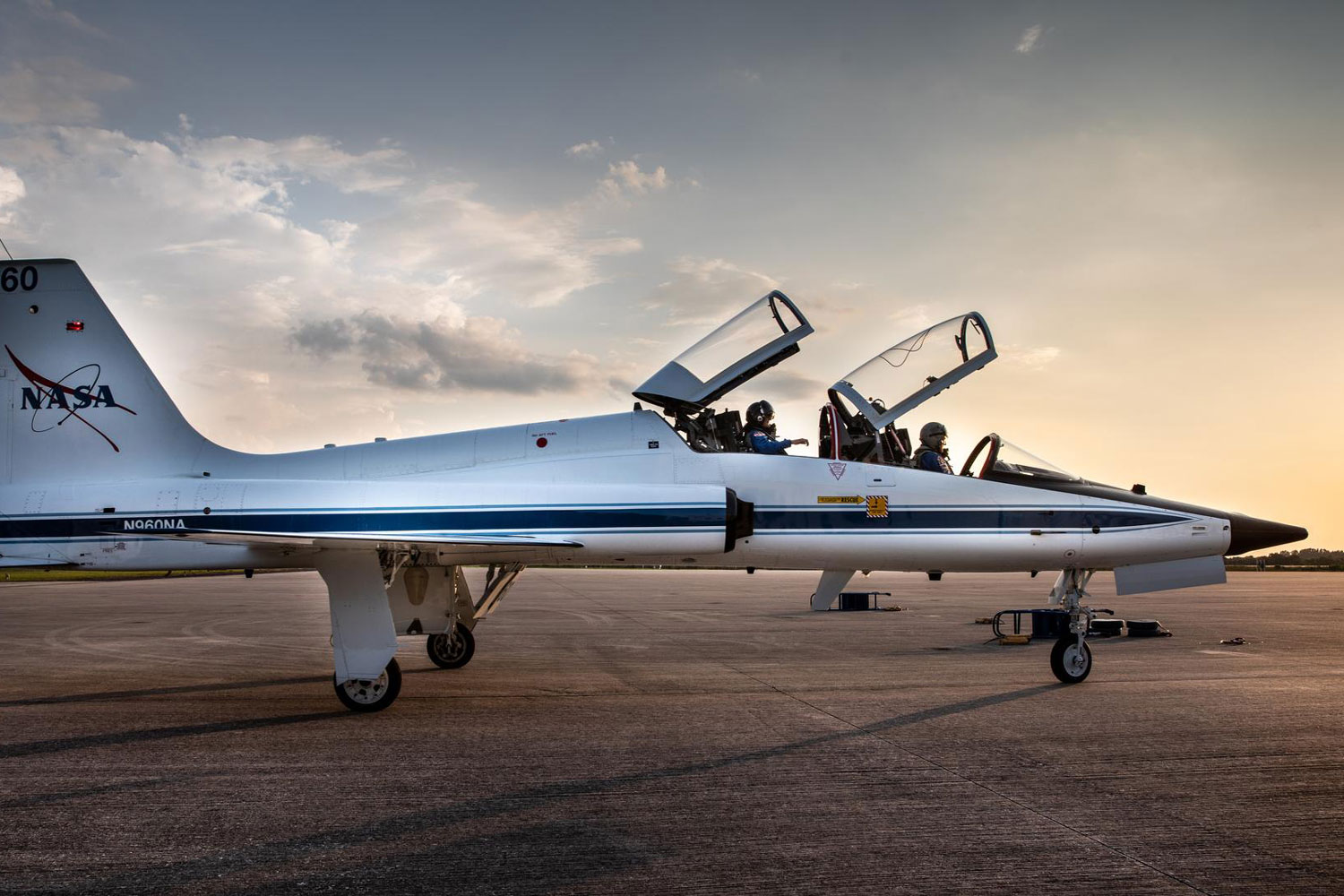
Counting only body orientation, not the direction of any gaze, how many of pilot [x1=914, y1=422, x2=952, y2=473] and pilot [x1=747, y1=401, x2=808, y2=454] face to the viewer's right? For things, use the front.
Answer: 2

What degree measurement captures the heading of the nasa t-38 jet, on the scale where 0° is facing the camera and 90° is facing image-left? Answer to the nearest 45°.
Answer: approximately 270°

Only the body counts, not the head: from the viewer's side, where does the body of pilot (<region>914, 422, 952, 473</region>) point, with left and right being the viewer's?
facing to the right of the viewer

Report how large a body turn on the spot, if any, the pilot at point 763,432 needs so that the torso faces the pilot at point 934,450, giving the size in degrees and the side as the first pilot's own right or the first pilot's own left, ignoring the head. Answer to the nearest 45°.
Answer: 0° — they already face them

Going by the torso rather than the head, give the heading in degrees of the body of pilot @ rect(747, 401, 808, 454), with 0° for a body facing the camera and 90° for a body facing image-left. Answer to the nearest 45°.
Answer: approximately 270°

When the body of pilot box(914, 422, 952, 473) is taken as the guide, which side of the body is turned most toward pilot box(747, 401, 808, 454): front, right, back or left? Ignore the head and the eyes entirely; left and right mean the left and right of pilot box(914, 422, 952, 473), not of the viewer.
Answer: back

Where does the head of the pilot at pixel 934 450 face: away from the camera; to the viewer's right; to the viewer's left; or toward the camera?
to the viewer's right

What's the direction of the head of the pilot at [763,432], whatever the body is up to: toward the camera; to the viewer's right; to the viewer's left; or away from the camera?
to the viewer's right
